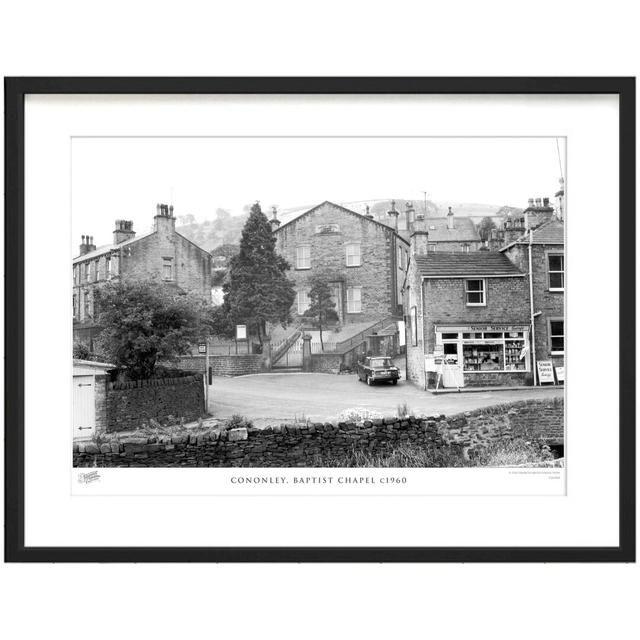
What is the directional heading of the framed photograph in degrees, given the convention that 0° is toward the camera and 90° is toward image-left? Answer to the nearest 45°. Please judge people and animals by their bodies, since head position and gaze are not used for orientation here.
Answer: approximately 0°
